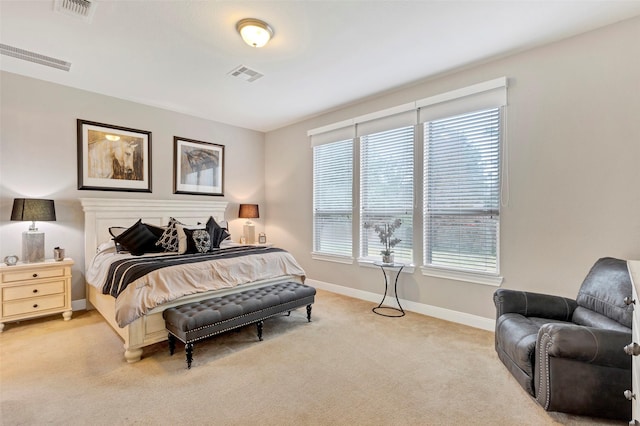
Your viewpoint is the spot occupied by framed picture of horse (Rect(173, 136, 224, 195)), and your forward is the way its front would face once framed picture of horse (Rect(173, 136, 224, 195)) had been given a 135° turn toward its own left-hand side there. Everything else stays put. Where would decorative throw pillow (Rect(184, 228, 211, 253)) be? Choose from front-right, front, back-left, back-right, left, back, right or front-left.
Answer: back

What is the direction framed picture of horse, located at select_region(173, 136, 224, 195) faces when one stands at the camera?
facing the viewer and to the right of the viewer

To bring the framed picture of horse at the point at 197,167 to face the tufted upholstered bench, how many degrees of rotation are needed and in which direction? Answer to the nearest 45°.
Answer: approximately 45° to its right

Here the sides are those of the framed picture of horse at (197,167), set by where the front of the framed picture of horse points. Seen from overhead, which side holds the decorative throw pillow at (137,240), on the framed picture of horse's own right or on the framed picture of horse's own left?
on the framed picture of horse's own right

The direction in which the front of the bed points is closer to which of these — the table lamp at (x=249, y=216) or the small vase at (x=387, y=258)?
the small vase

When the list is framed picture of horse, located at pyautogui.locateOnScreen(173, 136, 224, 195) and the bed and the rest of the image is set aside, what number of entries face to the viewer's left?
0

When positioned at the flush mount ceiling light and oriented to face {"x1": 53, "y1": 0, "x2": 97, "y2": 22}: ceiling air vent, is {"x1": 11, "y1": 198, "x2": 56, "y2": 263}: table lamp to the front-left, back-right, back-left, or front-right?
front-right
